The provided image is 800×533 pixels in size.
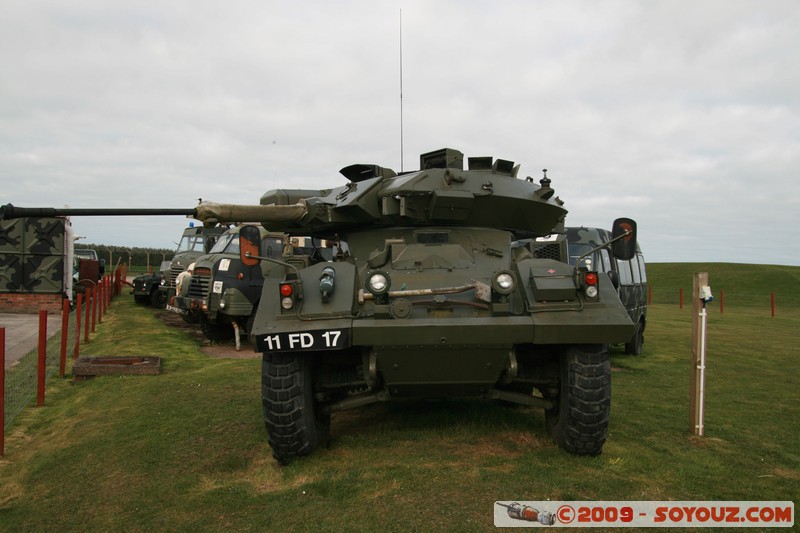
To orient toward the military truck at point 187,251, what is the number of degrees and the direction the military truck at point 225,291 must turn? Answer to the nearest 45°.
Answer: approximately 135° to its right

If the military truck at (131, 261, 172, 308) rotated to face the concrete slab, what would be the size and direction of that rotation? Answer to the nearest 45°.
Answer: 0° — it already faces it

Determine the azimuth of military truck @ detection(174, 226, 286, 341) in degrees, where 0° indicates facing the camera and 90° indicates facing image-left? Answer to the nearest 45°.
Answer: approximately 45°

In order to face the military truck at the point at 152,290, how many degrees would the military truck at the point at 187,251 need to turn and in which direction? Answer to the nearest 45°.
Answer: approximately 90° to its right

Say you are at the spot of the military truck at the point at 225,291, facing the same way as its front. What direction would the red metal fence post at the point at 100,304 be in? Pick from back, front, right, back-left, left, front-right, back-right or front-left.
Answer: right

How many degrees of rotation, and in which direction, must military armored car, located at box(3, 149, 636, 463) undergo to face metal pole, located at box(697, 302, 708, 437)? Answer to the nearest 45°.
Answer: approximately 90° to its left

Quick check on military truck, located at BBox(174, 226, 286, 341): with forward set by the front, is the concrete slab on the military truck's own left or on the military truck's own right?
on the military truck's own right

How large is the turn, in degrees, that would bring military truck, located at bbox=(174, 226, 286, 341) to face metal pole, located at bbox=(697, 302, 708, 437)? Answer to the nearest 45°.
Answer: approximately 90° to its left

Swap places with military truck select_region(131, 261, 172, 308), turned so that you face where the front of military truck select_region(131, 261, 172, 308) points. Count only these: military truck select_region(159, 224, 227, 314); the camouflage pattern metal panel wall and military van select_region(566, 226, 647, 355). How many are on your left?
2

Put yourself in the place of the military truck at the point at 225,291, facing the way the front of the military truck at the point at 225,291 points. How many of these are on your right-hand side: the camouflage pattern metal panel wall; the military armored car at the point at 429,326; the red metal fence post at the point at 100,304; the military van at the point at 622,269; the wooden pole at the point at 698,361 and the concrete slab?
3

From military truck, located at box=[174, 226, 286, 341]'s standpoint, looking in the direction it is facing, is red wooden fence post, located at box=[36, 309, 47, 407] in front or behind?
in front

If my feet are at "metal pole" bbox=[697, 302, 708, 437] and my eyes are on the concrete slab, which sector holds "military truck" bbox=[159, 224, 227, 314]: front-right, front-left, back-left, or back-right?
front-right

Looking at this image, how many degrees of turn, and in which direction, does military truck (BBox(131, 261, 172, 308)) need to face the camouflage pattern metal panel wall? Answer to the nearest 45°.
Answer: approximately 45° to its right
